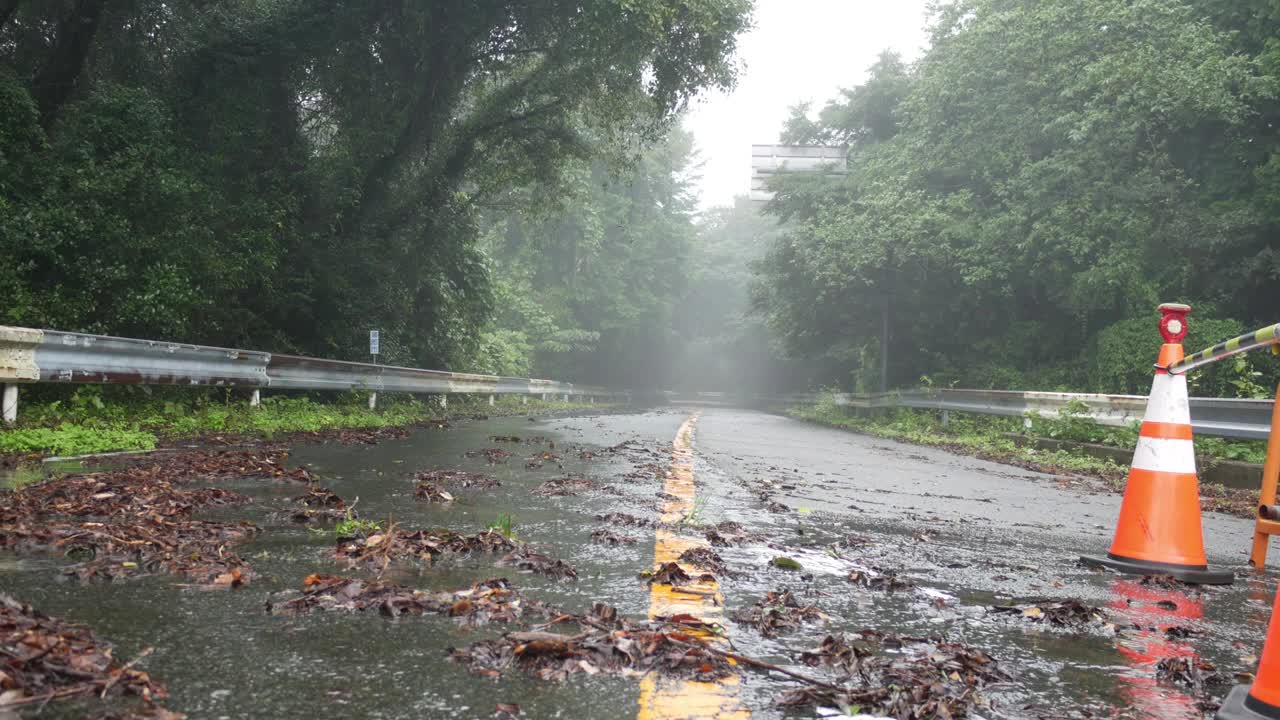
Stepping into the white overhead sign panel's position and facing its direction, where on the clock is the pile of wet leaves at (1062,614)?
The pile of wet leaves is roughly at 6 o'clock from the white overhead sign panel.

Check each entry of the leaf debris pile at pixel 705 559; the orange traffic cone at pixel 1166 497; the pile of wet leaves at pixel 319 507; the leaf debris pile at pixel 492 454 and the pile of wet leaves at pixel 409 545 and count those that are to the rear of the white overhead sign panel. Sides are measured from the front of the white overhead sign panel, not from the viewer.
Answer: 5

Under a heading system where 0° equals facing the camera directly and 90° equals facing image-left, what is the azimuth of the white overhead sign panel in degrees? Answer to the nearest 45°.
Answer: approximately 180°

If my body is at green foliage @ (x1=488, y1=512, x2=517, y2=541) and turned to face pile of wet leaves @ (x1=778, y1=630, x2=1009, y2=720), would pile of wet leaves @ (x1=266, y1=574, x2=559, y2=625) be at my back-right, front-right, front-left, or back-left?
front-right

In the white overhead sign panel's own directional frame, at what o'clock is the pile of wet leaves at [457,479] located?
The pile of wet leaves is roughly at 6 o'clock from the white overhead sign panel.

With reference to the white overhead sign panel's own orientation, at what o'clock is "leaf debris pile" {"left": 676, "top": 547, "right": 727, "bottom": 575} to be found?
The leaf debris pile is roughly at 6 o'clock from the white overhead sign panel.
